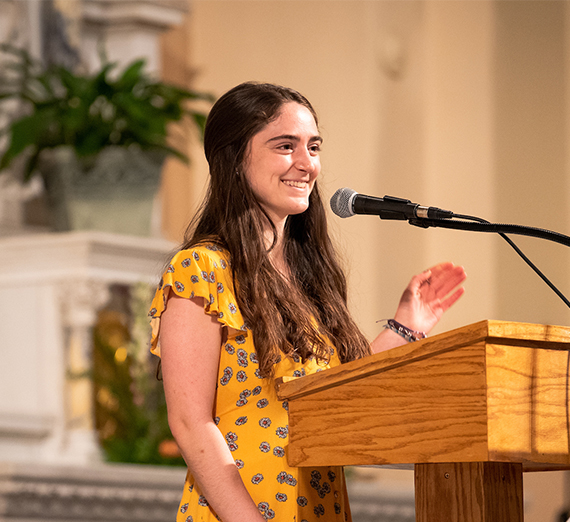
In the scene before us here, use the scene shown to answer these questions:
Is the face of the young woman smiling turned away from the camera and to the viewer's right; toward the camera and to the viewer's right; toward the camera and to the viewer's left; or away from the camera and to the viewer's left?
toward the camera and to the viewer's right

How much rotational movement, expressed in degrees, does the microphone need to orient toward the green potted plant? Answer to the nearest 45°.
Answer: approximately 45° to its right

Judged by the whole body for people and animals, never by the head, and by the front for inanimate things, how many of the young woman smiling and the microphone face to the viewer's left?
1

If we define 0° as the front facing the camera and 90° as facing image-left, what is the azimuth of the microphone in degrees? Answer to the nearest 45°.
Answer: approximately 90°

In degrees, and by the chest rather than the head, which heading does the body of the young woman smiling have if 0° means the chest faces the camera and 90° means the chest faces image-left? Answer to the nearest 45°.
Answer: approximately 315°

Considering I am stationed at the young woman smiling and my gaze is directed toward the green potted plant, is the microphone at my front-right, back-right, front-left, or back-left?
back-right

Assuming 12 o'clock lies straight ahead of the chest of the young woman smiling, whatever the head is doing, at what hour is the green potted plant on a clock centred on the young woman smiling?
The green potted plant is roughly at 7 o'clock from the young woman smiling.
